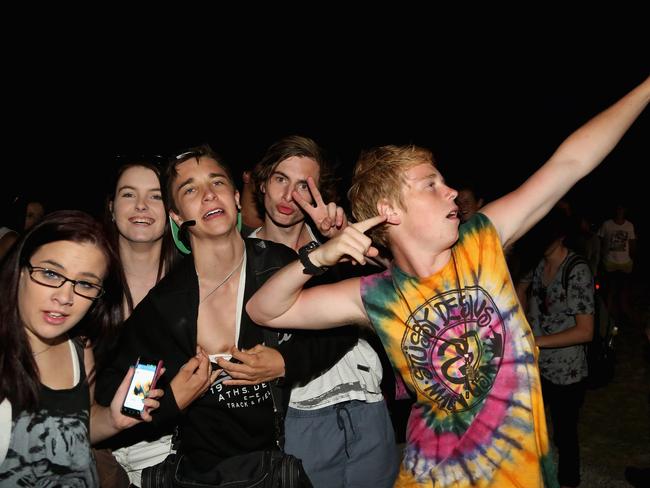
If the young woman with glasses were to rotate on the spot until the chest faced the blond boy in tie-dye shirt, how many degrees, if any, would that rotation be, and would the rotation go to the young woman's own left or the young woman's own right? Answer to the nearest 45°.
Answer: approximately 90° to the young woman's own left

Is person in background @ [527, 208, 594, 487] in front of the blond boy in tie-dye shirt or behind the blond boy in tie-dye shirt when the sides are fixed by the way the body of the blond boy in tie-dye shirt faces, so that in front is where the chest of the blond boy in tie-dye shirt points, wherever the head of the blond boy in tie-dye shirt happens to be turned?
behind

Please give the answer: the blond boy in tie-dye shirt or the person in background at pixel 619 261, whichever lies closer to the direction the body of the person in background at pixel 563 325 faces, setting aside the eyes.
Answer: the blond boy in tie-dye shirt

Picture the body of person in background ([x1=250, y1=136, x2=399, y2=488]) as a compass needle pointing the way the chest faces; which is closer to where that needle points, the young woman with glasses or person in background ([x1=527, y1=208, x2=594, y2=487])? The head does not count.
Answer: the young woman with glasses

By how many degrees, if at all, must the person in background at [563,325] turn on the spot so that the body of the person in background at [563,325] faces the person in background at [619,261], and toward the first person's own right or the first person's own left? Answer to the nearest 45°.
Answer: approximately 135° to the first person's own right

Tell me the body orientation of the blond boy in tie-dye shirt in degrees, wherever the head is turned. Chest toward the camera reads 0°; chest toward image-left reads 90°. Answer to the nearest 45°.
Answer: approximately 0°

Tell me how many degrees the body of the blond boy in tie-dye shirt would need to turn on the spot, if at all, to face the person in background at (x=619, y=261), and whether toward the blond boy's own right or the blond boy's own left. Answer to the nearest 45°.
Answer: approximately 180°

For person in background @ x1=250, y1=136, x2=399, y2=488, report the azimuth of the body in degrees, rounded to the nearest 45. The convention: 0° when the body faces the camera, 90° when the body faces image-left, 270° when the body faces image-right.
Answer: approximately 0°

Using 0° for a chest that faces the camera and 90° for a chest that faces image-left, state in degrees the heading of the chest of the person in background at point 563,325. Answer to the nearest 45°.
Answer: approximately 45°
